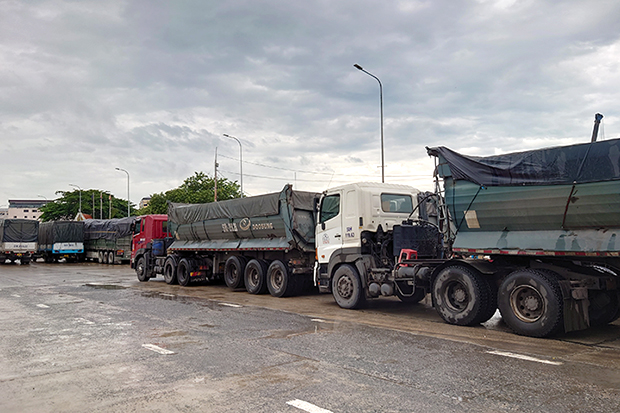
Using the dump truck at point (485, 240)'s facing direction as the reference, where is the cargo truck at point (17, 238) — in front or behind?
in front

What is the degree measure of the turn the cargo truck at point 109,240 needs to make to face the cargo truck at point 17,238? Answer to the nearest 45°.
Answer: approximately 45° to its left

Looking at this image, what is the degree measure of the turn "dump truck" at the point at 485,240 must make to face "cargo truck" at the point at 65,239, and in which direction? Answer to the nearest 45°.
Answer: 0° — it already faces it

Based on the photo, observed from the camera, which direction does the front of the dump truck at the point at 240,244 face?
facing away from the viewer and to the left of the viewer

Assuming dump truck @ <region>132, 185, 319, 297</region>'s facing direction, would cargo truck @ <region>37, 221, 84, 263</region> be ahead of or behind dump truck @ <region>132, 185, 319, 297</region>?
ahead

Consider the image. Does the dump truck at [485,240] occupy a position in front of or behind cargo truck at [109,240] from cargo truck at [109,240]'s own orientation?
behind

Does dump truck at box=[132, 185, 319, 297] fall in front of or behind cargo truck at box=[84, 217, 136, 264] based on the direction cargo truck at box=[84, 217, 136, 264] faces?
behind

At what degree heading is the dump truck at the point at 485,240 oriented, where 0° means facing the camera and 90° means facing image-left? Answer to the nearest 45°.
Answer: approximately 135°

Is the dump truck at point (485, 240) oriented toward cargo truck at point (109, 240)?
yes

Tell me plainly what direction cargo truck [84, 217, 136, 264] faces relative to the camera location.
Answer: facing away from the viewer and to the left of the viewer
